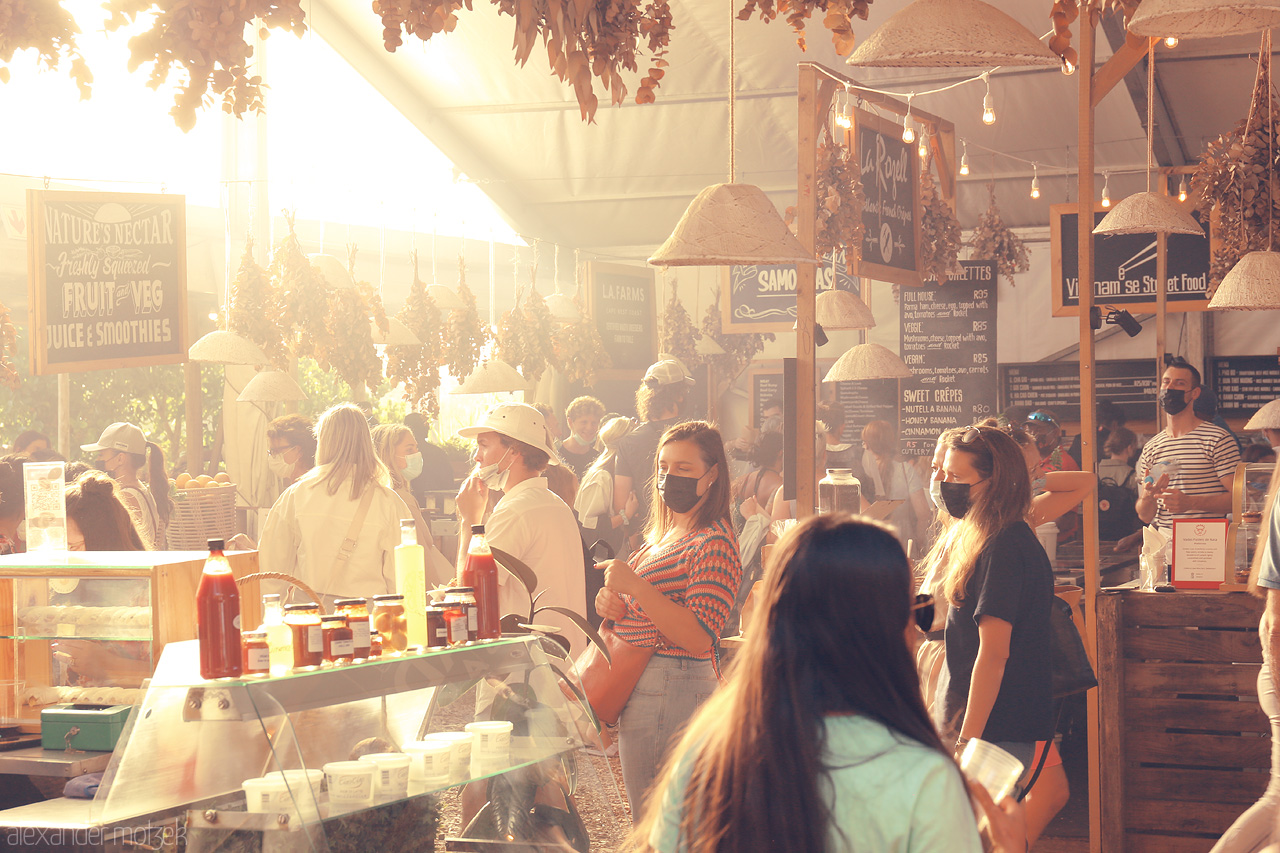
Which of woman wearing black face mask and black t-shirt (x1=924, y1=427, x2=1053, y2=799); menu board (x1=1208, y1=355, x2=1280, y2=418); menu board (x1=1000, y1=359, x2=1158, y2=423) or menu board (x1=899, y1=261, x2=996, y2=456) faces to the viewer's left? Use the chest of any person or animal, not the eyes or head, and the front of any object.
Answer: the woman wearing black face mask and black t-shirt

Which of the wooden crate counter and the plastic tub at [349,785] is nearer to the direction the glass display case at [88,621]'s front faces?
the plastic tub

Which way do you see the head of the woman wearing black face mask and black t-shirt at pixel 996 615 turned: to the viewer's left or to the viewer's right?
to the viewer's left

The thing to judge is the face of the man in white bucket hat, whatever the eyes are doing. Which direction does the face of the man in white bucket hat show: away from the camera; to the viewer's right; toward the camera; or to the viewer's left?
to the viewer's left

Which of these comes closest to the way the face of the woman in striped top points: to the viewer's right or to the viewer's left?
to the viewer's left

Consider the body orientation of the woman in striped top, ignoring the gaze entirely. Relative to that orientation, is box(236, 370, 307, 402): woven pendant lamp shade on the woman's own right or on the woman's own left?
on the woman's own right

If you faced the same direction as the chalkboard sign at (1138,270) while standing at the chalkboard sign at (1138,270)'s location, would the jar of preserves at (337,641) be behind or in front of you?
in front

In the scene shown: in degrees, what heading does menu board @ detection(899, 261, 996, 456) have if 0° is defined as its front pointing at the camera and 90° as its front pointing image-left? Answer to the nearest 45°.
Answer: approximately 0°

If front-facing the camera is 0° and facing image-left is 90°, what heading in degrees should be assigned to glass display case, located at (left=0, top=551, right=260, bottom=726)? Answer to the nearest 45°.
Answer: approximately 0°

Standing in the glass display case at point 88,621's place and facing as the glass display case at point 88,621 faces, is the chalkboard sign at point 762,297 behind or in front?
behind
